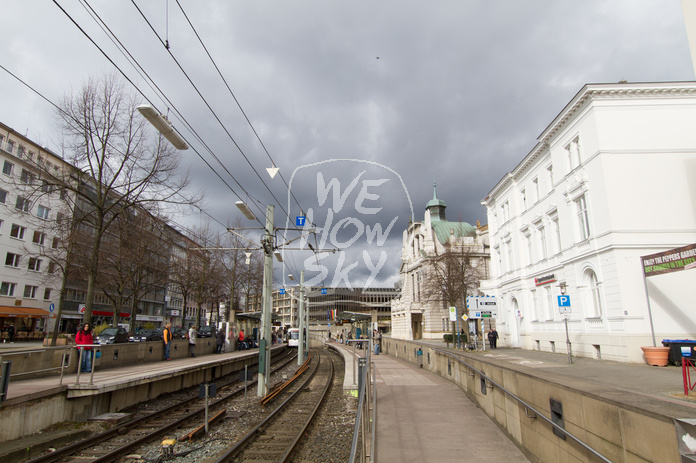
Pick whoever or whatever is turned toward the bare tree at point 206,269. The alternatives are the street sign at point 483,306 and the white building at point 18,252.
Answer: the white building

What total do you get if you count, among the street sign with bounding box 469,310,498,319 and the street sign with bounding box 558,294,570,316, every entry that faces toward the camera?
2

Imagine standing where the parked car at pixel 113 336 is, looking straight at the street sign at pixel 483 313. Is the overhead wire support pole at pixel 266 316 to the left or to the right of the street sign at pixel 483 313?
right

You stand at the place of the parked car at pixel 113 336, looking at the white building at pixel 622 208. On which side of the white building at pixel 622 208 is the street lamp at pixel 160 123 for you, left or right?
right

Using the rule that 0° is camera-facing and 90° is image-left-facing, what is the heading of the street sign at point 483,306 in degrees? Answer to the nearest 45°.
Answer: approximately 0°

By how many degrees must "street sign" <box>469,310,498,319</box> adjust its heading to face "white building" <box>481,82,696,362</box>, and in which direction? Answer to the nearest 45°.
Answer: approximately 90° to its left

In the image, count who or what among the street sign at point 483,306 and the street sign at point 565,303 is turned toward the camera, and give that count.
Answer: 2

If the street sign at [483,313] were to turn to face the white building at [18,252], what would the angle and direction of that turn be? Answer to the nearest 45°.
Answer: approximately 90° to its right

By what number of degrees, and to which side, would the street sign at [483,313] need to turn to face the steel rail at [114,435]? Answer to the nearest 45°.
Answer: approximately 45° to its right

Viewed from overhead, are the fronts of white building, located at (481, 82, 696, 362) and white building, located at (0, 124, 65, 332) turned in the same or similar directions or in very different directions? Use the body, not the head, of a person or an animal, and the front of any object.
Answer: very different directions
